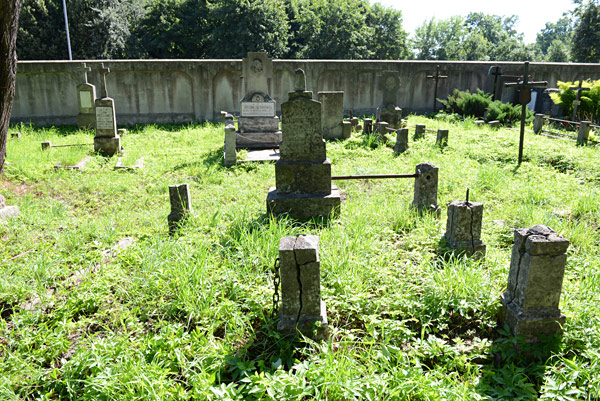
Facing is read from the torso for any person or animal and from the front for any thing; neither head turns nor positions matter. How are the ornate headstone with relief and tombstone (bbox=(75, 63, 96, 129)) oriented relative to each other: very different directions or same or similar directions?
same or similar directions

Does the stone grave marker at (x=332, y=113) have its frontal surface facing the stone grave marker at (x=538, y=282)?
yes

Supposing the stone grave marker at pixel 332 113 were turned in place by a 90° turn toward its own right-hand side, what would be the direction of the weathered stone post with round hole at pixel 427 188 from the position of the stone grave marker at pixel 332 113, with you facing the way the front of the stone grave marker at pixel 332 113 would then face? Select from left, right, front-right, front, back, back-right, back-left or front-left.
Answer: left

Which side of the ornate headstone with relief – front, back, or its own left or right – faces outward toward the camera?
front

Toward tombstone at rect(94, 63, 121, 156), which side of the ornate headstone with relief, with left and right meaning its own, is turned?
right

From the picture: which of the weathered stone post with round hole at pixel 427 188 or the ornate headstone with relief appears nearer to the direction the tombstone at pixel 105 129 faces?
the weathered stone post with round hole

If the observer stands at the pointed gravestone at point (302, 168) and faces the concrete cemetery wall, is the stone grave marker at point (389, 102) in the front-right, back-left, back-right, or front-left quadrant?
front-right

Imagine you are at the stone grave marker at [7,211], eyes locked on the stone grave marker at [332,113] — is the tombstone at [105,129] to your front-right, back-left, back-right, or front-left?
front-left

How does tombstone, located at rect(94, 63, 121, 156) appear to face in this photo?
toward the camera

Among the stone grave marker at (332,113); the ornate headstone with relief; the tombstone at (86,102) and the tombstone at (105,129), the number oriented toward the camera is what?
4

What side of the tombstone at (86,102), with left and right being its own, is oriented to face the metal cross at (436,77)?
left

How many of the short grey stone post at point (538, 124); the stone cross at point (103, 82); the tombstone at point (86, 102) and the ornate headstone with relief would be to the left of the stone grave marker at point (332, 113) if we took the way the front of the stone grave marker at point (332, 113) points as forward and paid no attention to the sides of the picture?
1

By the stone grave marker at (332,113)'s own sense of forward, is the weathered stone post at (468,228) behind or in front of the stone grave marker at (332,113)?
in front

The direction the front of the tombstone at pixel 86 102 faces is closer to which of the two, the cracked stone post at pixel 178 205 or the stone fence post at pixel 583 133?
the cracked stone post

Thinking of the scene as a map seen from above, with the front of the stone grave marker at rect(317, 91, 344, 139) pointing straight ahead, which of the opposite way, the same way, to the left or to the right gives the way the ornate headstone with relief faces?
the same way
